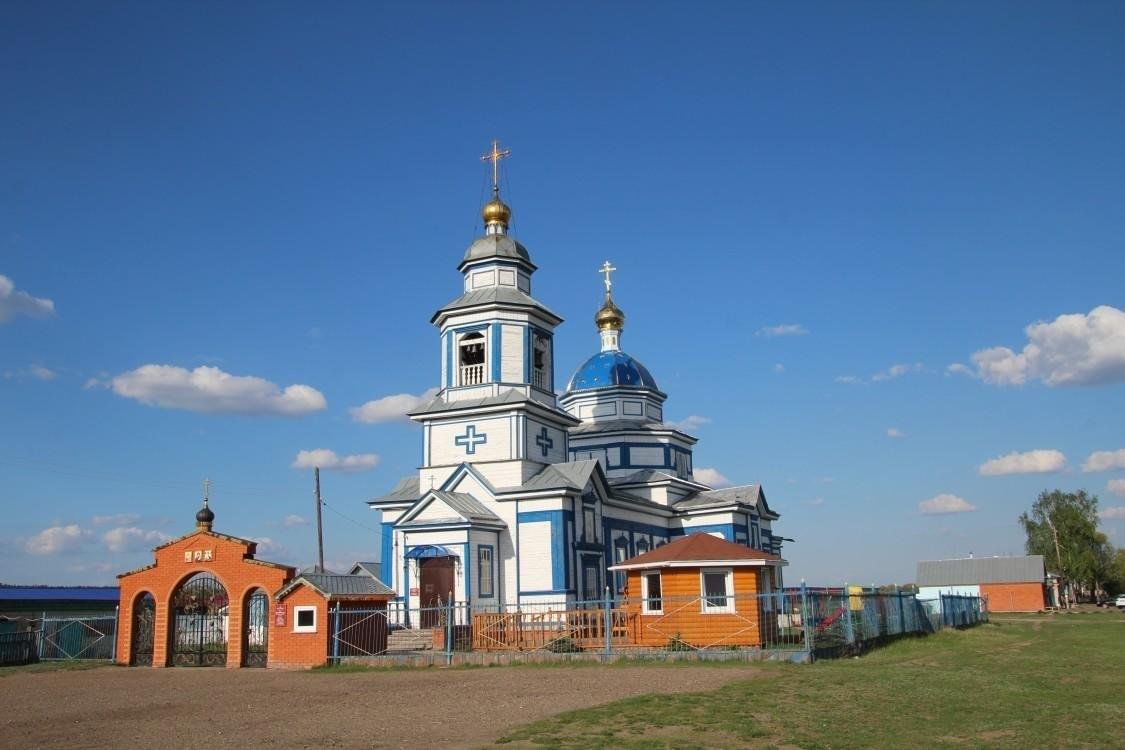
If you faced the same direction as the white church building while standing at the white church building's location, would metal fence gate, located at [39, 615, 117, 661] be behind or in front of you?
in front

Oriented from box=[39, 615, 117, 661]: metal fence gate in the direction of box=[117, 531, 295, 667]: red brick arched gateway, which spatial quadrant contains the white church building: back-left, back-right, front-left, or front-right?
front-left

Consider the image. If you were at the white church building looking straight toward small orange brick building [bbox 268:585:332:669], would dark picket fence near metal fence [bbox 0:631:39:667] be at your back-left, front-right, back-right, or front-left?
front-right

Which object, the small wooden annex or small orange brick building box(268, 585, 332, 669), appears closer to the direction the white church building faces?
the small orange brick building

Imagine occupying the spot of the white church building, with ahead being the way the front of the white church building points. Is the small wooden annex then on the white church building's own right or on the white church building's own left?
on the white church building's own left

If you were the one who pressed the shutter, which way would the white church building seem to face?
facing the viewer and to the left of the viewer

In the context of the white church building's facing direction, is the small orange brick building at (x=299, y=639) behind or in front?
in front
